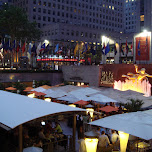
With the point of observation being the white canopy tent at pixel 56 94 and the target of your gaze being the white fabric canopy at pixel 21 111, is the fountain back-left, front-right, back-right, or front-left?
back-left

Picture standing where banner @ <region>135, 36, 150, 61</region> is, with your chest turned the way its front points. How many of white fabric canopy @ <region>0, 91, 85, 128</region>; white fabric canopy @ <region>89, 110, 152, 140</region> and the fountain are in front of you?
3

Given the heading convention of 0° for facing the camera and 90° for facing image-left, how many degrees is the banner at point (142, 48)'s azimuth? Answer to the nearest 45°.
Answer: approximately 0°

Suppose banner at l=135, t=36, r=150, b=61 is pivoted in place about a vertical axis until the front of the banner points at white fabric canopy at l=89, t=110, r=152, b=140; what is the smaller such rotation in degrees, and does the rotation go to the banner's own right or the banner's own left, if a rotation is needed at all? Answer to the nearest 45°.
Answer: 0° — it already faces it

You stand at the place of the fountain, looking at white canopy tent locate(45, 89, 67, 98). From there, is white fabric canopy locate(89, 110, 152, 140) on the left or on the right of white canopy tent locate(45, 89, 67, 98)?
left

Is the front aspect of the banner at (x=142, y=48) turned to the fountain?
yes

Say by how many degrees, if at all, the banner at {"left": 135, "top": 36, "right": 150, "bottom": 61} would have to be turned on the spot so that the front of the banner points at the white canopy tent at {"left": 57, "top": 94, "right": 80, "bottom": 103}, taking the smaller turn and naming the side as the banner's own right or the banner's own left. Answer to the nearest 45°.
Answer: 0° — it already faces it
